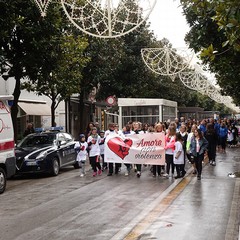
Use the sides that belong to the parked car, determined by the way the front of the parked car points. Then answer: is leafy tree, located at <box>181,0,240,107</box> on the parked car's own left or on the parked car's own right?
on the parked car's own left

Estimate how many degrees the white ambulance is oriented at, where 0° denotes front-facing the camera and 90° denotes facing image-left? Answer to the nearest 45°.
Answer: approximately 45°

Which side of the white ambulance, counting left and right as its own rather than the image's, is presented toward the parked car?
back

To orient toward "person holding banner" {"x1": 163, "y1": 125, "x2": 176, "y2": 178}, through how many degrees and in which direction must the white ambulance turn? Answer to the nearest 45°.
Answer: approximately 135° to its left

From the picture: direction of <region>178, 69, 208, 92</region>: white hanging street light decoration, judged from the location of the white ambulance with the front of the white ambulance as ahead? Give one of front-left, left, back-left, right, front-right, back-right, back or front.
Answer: back

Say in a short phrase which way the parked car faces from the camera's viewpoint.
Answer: facing the viewer and to the left of the viewer

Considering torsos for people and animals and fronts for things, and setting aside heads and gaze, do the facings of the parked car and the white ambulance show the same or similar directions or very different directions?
same or similar directions

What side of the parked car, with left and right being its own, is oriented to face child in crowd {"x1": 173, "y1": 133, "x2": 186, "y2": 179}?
left

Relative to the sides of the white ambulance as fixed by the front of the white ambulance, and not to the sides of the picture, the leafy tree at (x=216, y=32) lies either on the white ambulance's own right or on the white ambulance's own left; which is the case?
on the white ambulance's own left

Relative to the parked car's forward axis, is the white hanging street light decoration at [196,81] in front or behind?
behind

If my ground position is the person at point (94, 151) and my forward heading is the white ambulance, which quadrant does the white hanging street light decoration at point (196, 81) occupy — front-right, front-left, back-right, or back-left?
back-right

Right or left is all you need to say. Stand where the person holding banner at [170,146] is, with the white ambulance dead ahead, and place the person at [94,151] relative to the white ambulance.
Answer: right
